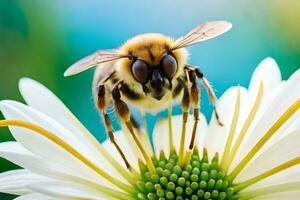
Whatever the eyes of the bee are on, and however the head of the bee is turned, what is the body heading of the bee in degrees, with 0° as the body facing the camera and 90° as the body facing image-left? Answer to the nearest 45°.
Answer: approximately 0°
